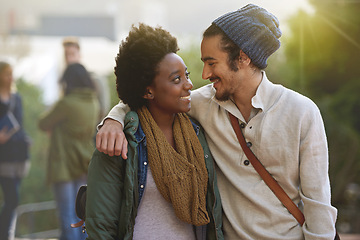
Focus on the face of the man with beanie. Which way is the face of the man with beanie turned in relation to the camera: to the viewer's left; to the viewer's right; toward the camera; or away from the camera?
to the viewer's left

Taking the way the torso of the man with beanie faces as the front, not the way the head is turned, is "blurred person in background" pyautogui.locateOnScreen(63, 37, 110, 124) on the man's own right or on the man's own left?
on the man's own right

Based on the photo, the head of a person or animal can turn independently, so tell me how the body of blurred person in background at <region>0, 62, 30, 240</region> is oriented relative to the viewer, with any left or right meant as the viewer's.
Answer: facing the viewer and to the left of the viewer

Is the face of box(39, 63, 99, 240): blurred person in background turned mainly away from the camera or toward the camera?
away from the camera

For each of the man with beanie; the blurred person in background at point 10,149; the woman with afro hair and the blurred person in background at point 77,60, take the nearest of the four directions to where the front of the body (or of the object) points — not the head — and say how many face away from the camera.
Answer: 0

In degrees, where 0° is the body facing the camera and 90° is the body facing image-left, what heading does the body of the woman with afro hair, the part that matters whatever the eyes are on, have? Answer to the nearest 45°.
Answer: approximately 315°

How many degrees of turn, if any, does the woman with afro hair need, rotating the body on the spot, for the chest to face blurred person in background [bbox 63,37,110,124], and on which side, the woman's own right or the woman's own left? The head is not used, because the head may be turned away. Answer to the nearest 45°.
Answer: approximately 135° to the woman's own left

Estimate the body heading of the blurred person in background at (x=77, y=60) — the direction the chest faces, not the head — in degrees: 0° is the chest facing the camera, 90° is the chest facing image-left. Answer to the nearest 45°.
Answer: approximately 0°

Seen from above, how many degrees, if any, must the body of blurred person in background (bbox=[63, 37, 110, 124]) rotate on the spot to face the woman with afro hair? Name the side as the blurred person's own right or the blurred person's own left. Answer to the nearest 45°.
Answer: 0° — they already face them

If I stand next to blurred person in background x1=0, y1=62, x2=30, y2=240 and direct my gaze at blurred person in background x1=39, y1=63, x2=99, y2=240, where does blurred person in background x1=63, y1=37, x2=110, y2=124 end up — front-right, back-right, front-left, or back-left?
front-left

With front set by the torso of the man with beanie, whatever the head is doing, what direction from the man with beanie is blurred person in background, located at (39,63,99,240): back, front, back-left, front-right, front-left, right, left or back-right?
right

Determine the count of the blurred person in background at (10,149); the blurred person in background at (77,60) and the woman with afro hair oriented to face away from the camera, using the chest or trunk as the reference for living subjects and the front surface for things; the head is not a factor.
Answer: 0
